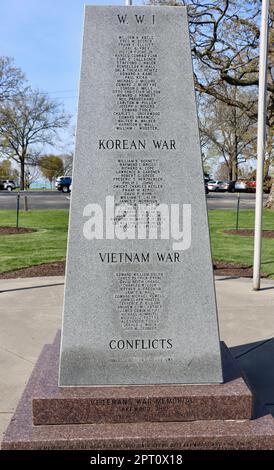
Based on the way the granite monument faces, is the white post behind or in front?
behind

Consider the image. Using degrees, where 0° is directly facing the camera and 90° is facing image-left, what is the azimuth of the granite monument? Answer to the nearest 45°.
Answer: approximately 0°

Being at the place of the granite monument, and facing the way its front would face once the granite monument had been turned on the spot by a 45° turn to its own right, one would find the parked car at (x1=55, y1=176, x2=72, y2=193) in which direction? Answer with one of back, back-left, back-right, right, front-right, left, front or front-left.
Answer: back-right
